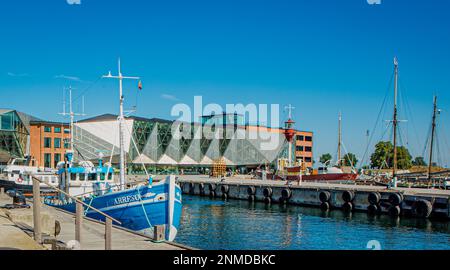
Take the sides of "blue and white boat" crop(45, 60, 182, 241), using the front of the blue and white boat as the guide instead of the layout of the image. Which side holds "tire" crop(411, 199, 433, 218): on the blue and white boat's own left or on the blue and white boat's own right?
on the blue and white boat's own left

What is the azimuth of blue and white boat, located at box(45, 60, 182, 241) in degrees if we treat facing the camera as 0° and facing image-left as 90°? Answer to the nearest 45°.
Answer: approximately 315°

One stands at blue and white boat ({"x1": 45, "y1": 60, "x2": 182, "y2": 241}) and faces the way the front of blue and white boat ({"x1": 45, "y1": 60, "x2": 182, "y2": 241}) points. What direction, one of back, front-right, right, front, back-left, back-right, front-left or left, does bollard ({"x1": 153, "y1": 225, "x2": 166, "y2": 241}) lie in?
front-right

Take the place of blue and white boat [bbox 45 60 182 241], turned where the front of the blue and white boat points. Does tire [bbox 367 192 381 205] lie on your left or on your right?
on your left
